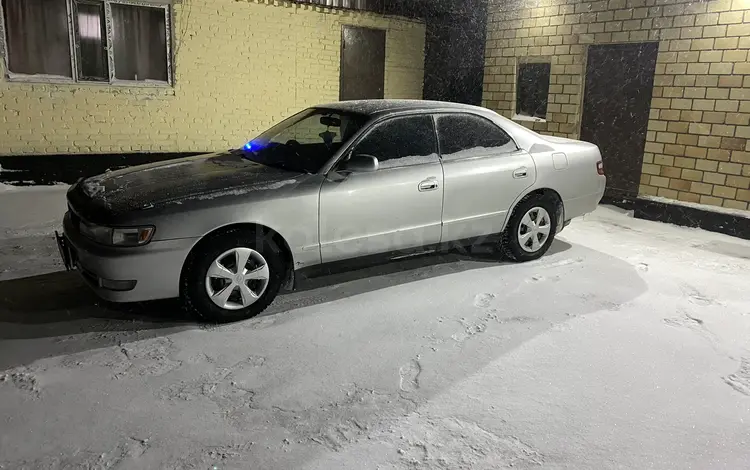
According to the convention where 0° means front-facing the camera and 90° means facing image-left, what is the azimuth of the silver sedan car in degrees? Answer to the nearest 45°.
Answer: approximately 45°
